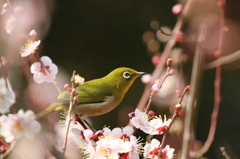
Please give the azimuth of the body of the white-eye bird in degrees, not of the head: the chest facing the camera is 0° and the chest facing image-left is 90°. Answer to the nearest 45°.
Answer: approximately 270°
